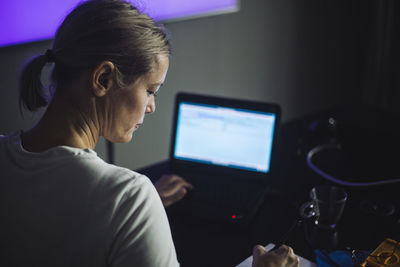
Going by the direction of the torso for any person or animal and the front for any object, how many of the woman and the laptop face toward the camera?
1

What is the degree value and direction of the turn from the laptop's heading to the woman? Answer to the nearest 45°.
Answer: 0° — it already faces them

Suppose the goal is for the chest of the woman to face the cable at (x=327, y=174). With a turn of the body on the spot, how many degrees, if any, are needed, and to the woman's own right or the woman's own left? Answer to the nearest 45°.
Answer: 0° — they already face it

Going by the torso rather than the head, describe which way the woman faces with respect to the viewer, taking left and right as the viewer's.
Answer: facing away from the viewer and to the right of the viewer

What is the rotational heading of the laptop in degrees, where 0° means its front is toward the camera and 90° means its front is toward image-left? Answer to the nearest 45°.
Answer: approximately 0°
